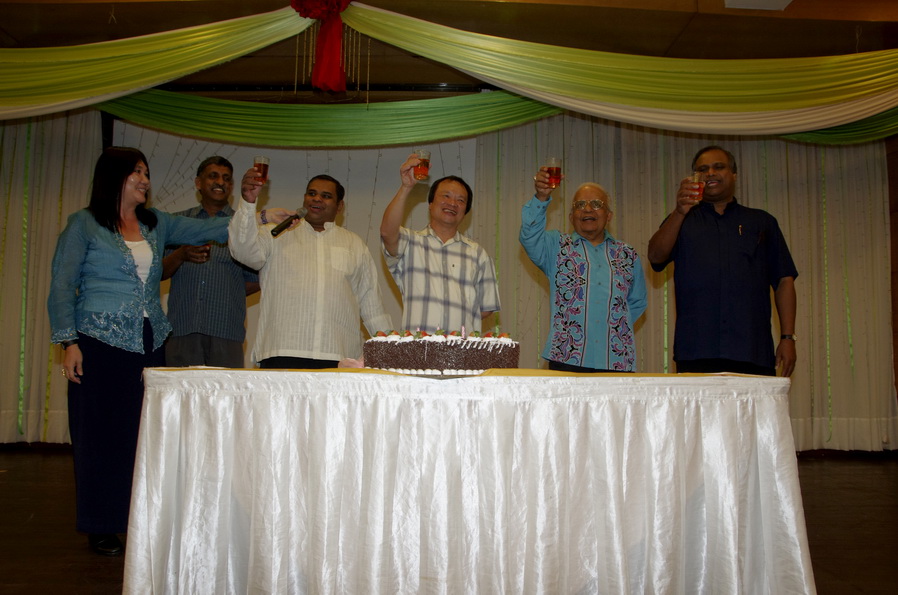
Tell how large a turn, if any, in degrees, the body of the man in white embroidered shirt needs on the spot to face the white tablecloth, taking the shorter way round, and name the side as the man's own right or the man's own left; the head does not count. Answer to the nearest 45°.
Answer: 0° — they already face it

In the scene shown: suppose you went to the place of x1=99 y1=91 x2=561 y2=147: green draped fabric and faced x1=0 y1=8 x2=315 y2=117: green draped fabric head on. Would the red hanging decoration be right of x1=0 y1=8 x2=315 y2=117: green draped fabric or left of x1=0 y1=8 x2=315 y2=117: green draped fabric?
left

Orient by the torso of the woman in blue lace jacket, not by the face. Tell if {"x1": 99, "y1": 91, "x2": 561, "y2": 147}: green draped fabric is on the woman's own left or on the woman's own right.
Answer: on the woman's own left

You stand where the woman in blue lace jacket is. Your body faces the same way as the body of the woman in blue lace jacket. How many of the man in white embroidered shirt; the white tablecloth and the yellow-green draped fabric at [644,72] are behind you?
0

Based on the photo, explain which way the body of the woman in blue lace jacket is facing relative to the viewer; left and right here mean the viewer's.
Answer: facing the viewer and to the right of the viewer

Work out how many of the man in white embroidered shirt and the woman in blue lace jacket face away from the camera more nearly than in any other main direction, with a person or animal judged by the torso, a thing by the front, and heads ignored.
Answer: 0

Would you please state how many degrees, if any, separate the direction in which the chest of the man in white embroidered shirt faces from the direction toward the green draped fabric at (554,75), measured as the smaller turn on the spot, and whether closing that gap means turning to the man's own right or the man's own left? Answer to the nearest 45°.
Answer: approximately 90° to the man's own left

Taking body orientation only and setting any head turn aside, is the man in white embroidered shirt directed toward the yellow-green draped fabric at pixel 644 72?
no

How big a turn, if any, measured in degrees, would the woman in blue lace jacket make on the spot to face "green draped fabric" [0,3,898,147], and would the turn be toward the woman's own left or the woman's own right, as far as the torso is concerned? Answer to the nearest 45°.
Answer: approximately 45° to the woman's own left

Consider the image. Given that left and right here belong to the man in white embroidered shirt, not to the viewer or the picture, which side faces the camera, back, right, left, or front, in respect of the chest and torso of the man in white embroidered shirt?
front

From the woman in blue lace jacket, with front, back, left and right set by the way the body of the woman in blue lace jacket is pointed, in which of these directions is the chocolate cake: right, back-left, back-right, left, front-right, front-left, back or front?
front

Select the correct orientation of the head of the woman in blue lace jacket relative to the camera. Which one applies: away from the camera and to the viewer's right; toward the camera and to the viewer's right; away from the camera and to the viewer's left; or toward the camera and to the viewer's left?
toward the camera and to the viewer's right

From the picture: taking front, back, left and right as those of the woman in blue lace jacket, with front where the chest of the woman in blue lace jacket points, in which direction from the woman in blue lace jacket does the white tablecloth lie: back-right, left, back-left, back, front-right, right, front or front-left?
front

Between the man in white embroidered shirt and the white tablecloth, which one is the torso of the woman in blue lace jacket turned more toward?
the white tablecloth
